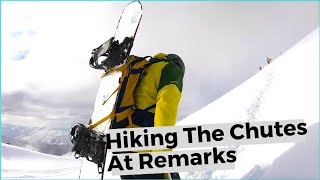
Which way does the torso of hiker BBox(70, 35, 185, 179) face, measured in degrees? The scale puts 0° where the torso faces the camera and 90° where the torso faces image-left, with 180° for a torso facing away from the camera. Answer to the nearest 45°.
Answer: approximately 225°
